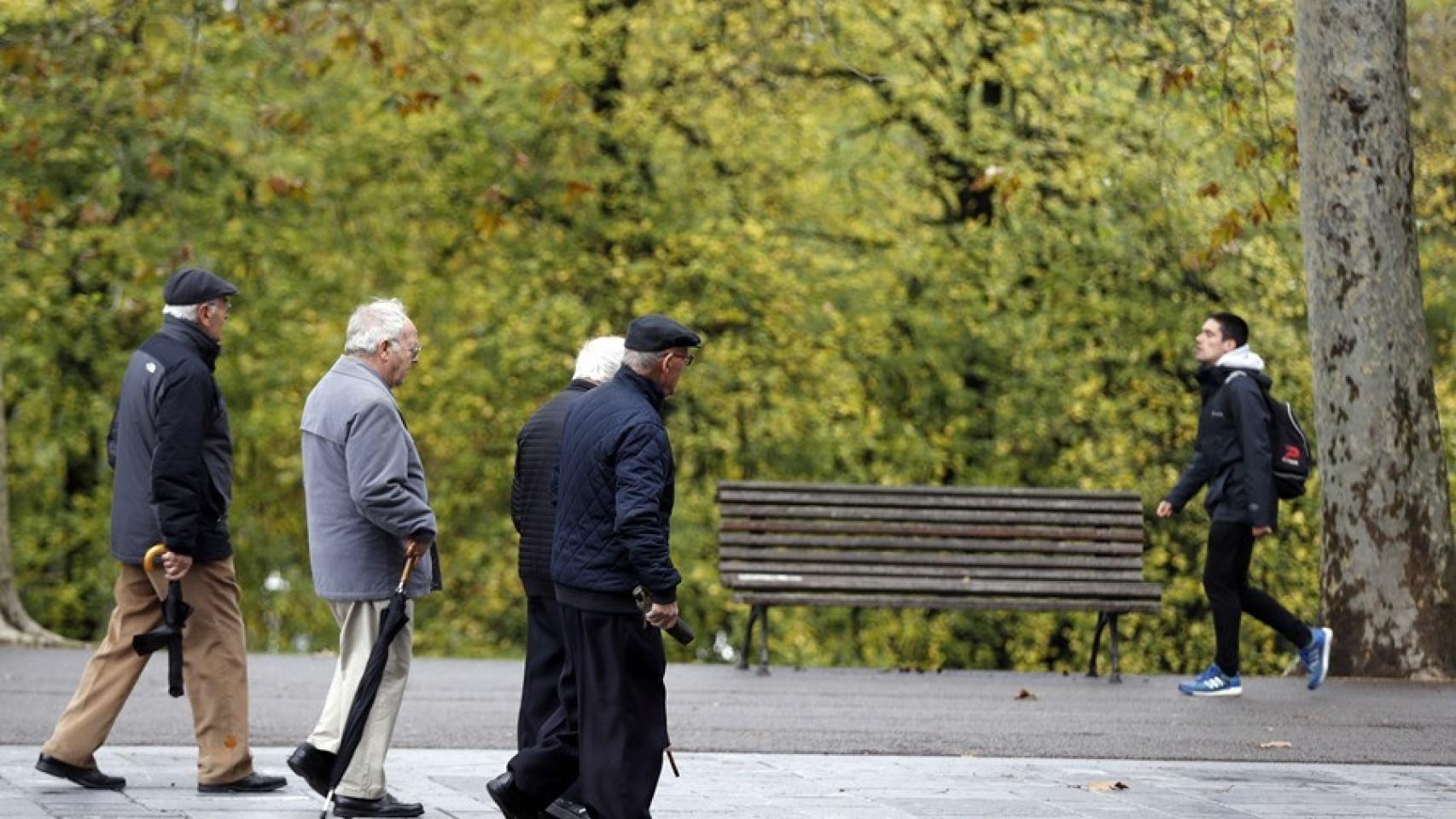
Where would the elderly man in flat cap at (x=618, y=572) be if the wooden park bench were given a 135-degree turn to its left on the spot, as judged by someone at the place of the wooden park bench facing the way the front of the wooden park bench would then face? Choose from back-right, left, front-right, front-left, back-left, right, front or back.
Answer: back-right

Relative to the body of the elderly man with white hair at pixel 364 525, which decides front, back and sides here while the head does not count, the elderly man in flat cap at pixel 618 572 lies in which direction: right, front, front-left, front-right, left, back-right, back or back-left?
front-right

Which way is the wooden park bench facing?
toward the camera

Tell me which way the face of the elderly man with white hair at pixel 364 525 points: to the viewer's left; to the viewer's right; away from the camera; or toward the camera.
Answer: to the viewer's right

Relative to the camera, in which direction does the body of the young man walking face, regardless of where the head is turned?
to the viewer's left

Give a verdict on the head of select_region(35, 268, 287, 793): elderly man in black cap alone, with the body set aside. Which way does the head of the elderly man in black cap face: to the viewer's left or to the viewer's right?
to the viewer's right

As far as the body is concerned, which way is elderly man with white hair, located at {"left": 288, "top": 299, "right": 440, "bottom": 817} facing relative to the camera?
to the viewer's right

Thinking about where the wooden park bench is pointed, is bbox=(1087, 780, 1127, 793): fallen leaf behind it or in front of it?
in front

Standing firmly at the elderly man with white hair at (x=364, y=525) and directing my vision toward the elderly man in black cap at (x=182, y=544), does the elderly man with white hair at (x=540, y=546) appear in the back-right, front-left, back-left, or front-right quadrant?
back-right

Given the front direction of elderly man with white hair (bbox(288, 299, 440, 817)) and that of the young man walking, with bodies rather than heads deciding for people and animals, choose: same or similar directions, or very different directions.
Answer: very different directions

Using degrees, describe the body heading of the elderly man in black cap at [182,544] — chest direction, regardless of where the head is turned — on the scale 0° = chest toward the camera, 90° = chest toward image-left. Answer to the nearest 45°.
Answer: approximately 270°

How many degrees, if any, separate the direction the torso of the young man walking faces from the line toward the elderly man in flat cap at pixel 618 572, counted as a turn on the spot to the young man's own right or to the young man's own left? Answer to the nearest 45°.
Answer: approximately 90° to the young man's own left

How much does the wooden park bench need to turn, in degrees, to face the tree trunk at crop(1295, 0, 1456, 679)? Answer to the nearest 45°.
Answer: approximately 90° to its left

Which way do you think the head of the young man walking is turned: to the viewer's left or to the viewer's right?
to the viewer's left

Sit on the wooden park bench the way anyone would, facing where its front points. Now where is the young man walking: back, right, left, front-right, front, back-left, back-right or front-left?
front-left

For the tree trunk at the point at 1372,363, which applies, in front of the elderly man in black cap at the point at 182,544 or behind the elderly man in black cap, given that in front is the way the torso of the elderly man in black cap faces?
in front

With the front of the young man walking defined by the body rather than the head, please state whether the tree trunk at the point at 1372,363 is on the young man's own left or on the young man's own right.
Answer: on the young man's own right
